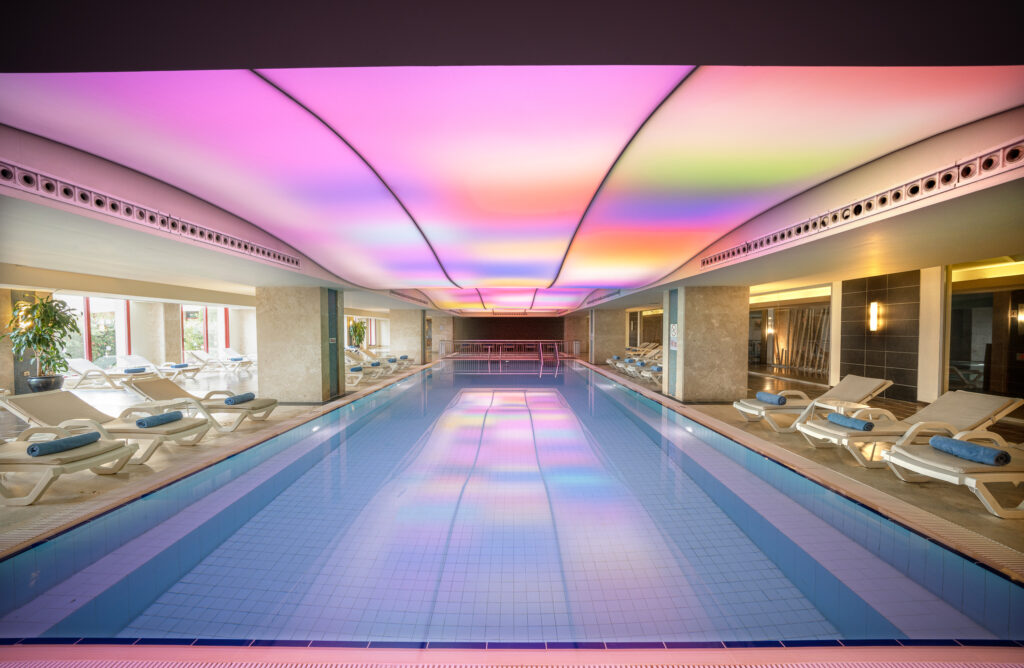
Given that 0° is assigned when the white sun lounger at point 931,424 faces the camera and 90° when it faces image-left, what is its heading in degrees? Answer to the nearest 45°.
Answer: approximately 45°

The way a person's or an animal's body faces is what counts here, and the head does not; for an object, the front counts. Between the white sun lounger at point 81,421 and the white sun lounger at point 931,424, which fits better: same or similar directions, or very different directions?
very different directions

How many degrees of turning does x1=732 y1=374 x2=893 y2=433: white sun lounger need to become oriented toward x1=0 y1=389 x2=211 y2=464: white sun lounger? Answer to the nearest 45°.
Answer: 0° — it already faces it

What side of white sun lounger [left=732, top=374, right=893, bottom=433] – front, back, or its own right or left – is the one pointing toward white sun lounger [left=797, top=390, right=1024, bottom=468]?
left

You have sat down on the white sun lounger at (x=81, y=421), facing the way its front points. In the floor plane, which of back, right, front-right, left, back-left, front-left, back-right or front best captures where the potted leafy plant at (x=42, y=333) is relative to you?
back-left

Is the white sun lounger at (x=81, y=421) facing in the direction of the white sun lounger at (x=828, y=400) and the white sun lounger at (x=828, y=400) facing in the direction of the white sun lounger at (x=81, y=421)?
yes

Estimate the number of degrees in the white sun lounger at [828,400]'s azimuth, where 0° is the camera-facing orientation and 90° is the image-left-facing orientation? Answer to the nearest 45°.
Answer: approximately 45°

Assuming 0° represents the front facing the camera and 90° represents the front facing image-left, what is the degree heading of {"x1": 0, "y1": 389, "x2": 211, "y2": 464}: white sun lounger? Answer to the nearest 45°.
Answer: approximately 315°
